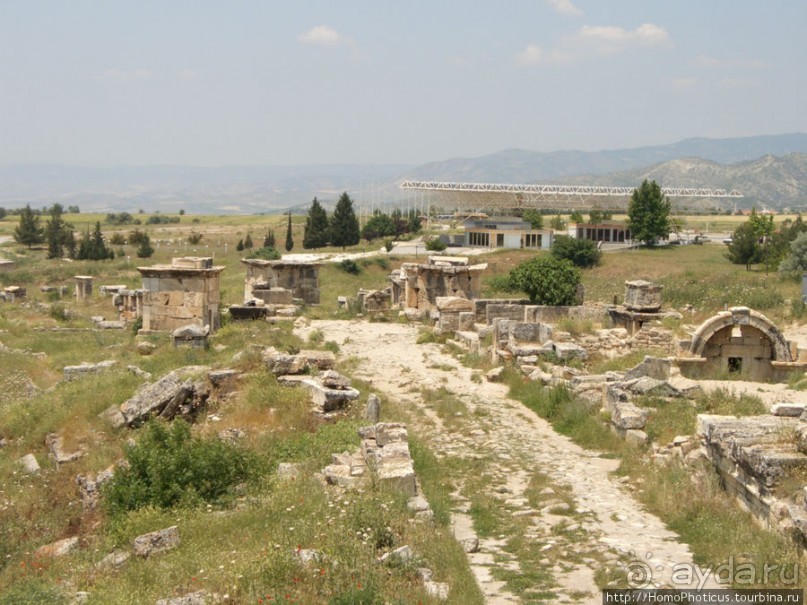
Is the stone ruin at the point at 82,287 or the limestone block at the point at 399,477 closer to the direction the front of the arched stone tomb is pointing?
the limestone block

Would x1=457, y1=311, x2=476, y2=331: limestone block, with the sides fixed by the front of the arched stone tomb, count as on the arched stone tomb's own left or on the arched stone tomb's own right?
on the arched stone tomb's own right

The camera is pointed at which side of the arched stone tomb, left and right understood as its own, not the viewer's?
front

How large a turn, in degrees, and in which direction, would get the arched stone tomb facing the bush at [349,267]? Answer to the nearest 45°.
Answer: approximately 135° to its right

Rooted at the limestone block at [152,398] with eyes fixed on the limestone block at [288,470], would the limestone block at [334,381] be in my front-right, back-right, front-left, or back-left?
front-left

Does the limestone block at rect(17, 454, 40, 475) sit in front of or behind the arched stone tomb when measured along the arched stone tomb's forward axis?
in front

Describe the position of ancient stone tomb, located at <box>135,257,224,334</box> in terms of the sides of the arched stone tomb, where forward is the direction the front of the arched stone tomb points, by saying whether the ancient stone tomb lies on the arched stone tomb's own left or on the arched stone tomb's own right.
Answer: on the arched stone tomb's own right

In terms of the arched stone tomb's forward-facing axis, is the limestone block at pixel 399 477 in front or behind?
in front

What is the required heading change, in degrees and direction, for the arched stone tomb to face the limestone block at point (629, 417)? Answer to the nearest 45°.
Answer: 0° — it already faces it

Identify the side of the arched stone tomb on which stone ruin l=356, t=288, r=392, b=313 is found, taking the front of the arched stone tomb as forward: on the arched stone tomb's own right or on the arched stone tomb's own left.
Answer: on the arched stone tomb's own right

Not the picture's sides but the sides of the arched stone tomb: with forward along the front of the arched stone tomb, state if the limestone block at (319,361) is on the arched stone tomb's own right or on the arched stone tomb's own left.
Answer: on the arched stone tomb's own right

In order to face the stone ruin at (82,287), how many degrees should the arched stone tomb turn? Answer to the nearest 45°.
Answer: approximately 135° to its right

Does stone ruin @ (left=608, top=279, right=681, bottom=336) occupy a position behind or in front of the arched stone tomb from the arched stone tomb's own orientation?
behind

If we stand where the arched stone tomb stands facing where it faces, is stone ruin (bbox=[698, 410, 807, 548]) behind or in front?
in front

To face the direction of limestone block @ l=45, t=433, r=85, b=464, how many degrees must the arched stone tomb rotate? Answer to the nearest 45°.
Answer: approximately 45° to its right

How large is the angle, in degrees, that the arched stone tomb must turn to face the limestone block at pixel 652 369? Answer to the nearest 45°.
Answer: approximately 45° to its right

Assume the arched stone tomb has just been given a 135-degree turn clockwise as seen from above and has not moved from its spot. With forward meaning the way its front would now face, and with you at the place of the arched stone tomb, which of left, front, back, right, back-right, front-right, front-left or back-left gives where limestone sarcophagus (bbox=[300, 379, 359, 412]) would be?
left

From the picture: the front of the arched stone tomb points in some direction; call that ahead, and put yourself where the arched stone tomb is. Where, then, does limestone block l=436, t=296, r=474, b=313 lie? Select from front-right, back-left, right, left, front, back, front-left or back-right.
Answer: back-right
